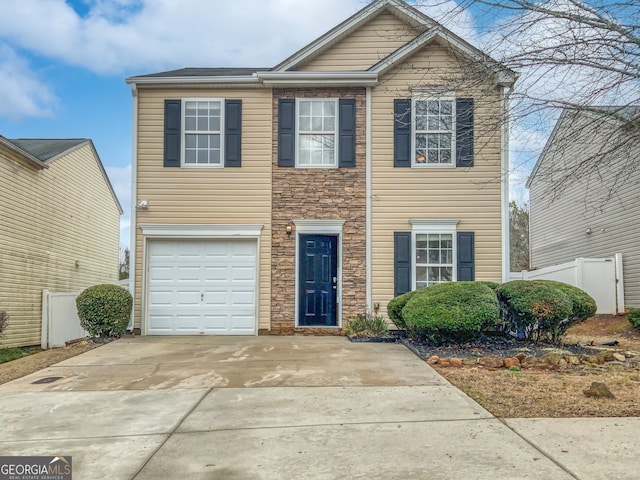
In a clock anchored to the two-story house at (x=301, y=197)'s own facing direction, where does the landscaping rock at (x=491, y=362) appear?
The landscaping rock is roughly at 11 o'clock from the two-story house.

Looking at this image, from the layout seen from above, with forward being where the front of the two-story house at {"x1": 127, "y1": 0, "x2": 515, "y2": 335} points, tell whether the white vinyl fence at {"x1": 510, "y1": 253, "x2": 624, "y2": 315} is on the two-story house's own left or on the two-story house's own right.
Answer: on the two-story house's own left

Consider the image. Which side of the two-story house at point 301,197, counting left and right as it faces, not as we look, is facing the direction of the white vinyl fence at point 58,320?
right

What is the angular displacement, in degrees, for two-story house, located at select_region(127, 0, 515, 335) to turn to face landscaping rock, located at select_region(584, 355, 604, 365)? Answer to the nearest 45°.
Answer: approximately 45° to its left

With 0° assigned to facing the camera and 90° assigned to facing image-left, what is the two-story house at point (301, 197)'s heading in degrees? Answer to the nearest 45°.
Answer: approximately 0°

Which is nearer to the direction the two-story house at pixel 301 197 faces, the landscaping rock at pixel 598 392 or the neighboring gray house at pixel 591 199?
the landscaping rock

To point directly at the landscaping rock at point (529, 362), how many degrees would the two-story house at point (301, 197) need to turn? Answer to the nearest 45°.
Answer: approximately 45° to its left

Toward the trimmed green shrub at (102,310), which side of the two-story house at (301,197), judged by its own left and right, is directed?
right

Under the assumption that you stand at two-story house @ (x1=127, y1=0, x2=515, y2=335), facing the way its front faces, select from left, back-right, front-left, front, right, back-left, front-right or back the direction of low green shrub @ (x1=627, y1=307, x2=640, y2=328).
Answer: left

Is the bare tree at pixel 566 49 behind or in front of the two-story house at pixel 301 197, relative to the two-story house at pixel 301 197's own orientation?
in front

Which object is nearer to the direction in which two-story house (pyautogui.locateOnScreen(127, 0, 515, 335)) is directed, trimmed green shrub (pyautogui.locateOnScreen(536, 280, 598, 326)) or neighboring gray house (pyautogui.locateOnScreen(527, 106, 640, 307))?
the trimmed green shrub

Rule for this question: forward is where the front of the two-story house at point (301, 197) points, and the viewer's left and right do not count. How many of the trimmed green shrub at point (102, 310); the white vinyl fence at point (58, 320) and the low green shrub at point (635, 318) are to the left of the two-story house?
1
